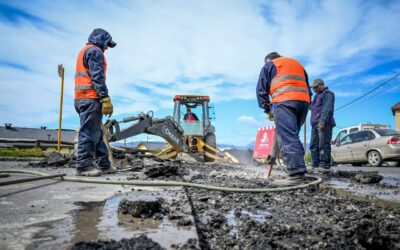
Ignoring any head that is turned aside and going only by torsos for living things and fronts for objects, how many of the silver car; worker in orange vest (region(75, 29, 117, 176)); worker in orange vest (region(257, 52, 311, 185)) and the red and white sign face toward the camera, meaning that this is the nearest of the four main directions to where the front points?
1

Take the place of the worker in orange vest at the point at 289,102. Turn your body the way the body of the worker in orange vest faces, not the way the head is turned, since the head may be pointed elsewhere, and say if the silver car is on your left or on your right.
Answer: on your right

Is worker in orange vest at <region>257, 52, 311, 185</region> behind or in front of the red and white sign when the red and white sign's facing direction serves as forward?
in front

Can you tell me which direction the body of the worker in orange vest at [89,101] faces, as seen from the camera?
to the viewer's right

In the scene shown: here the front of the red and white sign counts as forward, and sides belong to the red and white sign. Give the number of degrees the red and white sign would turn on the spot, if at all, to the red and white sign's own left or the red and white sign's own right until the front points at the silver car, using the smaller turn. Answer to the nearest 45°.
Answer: approximately 135° to the red and white sign's own left

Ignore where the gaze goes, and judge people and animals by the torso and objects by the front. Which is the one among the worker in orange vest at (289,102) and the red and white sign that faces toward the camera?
the red and white sign

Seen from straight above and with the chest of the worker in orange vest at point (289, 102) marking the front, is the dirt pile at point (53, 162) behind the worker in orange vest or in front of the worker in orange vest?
in front

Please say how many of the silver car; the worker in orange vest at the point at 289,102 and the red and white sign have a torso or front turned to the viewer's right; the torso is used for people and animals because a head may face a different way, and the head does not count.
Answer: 0

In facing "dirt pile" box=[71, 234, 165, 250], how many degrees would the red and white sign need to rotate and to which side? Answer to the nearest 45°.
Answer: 0° — it already faces it

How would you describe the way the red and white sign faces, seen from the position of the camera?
facing the viewer

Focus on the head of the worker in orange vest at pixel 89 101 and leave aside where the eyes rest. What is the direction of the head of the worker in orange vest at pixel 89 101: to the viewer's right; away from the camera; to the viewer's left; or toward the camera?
to the viewer's right

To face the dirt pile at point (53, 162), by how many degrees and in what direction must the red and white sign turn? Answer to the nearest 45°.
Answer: approximately 45° to its right
